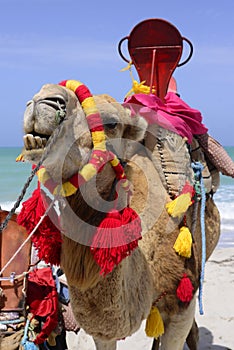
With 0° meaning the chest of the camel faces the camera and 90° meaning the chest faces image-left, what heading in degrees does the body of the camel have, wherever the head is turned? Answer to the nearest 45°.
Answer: approximately 45°
